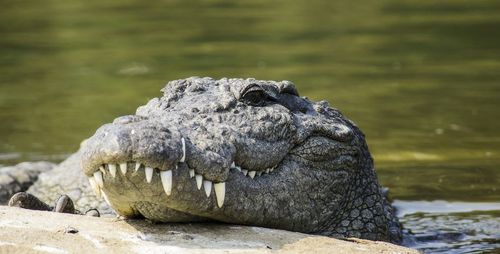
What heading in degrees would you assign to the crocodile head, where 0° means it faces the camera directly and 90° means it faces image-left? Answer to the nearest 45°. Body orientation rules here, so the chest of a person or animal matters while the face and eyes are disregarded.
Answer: approximately 45°
